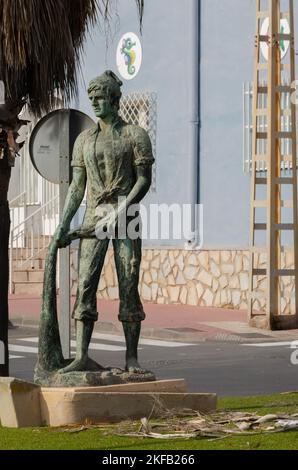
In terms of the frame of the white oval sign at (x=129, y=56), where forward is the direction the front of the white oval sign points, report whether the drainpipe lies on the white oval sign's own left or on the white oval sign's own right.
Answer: on the white oval sign's own left

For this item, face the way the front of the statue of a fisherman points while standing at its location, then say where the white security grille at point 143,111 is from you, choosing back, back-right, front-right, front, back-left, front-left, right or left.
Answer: back

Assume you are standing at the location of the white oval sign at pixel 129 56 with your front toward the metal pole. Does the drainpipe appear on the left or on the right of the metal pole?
left

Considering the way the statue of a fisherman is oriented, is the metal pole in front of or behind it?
behind

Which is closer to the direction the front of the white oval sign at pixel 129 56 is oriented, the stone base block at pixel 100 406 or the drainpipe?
the stone base block

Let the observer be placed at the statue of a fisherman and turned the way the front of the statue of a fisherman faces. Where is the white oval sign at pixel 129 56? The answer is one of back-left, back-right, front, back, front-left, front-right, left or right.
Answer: back

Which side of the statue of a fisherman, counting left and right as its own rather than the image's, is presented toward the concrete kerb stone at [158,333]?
back
